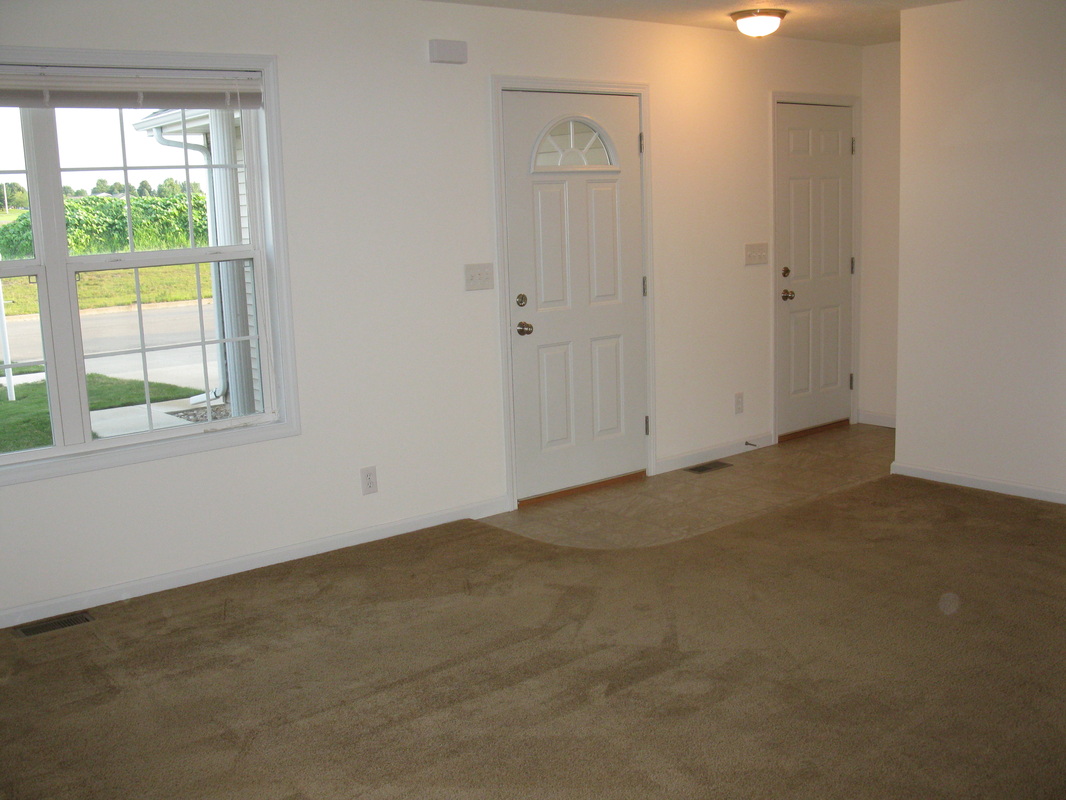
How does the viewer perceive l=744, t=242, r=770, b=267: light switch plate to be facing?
facing the viewer and to the right of the viewer

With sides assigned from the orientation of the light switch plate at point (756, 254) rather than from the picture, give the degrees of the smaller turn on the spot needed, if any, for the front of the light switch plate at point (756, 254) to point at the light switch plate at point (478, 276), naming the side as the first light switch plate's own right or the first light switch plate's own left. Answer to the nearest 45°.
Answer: approximately 90° to the first light switch plate's own right

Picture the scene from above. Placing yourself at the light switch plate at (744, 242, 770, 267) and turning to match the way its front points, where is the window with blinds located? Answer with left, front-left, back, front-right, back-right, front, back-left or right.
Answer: right

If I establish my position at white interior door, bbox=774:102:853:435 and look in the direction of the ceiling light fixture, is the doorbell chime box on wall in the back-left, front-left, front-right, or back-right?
front-right

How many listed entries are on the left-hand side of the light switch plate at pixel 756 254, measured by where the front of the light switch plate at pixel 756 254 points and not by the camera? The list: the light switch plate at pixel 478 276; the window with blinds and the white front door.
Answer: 0

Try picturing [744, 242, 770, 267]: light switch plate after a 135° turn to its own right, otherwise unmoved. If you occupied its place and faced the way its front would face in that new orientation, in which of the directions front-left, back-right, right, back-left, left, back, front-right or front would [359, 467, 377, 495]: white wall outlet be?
front-left

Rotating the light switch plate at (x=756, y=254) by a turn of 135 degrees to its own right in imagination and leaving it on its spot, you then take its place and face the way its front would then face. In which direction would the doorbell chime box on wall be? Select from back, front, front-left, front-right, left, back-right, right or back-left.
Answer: front-left

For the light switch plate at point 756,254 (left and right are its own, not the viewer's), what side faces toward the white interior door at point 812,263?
left

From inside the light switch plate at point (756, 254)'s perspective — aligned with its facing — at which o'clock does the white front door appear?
The white front door is roughly at 3 o'clock from the light switch plate.
